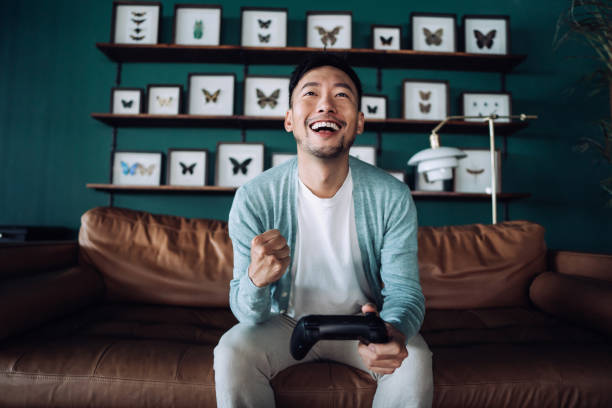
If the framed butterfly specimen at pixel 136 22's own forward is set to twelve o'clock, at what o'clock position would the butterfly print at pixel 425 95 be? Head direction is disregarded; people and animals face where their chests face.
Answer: The butterfly print is roughly at 10 o'clock from the framed butterfly specimen.

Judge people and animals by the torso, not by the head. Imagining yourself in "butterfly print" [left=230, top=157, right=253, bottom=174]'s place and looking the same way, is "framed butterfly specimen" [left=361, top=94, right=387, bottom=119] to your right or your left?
on your left

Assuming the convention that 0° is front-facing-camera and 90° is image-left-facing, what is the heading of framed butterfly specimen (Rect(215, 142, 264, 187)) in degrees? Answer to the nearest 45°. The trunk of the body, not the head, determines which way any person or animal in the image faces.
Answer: approximately 0°

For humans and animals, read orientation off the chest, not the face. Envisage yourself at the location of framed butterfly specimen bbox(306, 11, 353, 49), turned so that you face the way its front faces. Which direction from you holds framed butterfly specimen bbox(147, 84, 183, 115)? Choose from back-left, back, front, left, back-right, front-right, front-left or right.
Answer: right

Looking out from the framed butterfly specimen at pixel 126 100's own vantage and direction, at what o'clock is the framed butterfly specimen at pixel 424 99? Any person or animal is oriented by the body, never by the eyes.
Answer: the framed butterfly specimen at pixel 424 99 is roughly at 10 o'clock from the framed butterfly specimen at pixel 126 100.

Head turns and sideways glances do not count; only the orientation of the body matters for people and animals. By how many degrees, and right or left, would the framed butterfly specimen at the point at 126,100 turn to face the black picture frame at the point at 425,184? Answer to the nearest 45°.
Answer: approximately 45° to its left

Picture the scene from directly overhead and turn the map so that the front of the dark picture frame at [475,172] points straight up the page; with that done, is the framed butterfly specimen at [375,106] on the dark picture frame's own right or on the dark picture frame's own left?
on the dark picture frame's own right

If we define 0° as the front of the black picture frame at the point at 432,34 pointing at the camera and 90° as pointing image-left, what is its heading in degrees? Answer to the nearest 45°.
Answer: approximately 0°

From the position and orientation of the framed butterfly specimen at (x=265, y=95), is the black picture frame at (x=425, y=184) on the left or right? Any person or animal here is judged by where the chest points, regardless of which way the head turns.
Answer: on its left
